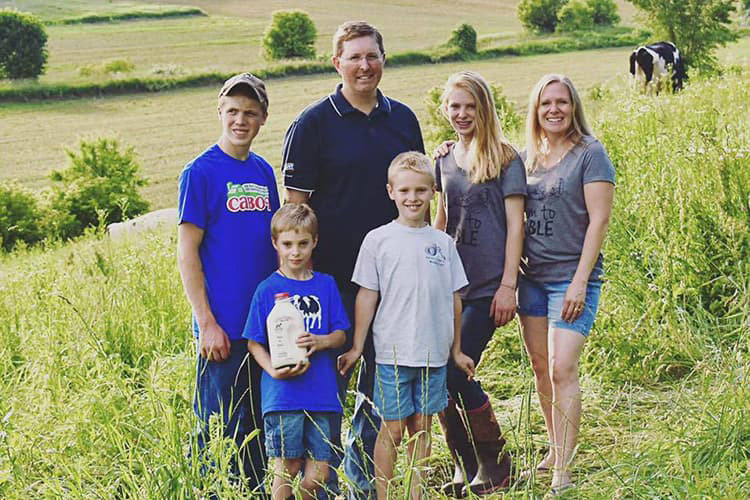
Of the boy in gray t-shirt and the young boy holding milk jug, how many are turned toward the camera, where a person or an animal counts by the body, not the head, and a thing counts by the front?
2

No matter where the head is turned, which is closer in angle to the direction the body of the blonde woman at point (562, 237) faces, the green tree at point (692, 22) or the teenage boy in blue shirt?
the teenage boy in blue shirt

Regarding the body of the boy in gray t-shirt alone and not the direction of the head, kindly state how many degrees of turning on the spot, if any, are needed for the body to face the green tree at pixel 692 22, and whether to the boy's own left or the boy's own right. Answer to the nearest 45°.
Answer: approximately 180°

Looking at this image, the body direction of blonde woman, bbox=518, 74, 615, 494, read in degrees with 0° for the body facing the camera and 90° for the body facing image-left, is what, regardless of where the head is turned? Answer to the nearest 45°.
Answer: approximately 45°

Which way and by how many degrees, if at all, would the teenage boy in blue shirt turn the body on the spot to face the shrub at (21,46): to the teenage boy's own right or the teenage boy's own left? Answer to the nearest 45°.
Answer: approximately 135° to the teenage boy's own left

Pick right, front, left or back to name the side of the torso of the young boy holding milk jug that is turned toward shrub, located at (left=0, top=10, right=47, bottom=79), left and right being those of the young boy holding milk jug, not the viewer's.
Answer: back

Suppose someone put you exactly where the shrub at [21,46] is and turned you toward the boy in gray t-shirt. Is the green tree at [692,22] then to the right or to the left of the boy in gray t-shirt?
left

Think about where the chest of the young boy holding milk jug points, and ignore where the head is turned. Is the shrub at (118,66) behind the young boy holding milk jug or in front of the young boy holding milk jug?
behind
